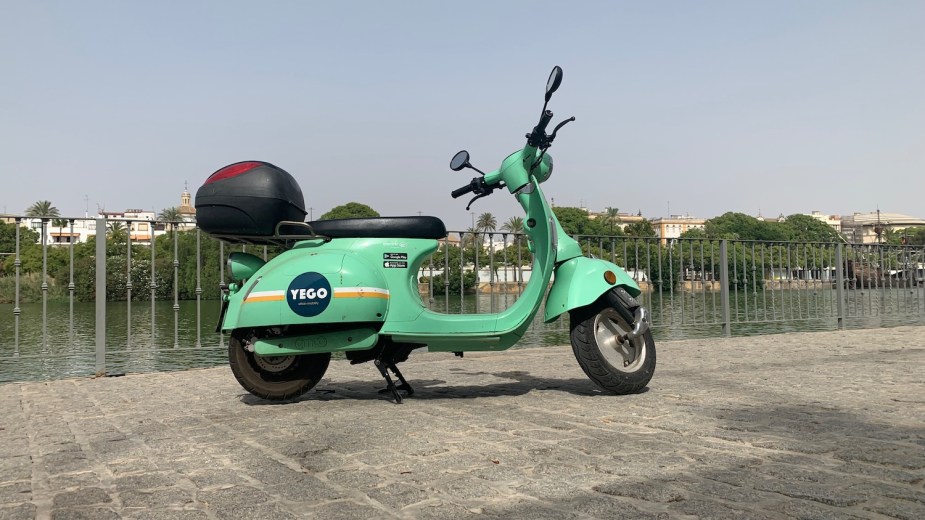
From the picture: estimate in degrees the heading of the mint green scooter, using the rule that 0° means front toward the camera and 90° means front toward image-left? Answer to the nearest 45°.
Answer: approximately 270°

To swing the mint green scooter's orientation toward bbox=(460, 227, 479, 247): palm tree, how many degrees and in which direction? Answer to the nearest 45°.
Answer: approximately 90° to its left

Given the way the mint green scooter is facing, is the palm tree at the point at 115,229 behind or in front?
behind
